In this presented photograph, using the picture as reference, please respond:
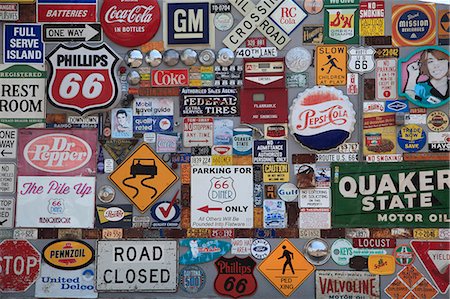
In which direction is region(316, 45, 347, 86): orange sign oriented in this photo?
toward the camera

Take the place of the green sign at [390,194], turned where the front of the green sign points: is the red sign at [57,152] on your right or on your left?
on your right

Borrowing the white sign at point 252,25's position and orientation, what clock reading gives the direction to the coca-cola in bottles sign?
The coca-cola in bottles sign is roughly at 3 o'clock from the white sign.

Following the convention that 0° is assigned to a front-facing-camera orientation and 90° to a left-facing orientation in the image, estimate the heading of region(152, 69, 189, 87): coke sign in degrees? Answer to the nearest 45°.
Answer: approximately 0°

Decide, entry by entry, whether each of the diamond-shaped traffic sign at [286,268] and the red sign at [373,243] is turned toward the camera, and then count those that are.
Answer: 2

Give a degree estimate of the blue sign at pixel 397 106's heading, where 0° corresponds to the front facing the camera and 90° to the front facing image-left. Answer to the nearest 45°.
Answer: approximately 0°

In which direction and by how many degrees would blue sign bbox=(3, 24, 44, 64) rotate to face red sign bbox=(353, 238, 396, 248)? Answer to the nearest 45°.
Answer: approximately 45° to its left

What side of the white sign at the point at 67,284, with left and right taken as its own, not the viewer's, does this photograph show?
front
